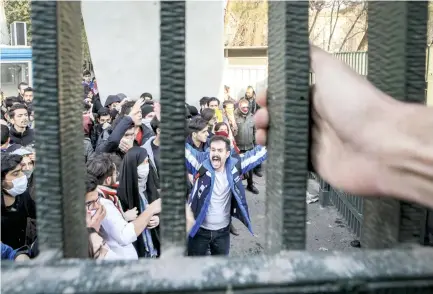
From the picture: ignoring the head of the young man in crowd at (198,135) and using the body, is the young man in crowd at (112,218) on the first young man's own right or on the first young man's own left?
on the first young man's own right

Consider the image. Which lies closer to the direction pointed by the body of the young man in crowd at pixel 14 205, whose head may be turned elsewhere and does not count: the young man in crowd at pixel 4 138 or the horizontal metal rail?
the horizontal metal rail

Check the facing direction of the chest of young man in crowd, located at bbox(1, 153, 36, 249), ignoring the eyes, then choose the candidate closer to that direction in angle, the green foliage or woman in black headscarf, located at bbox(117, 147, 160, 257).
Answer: the woman in black headscarf

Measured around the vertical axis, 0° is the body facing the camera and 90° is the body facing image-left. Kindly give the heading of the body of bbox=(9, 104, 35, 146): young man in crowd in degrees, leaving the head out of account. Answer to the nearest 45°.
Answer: approximately 315°

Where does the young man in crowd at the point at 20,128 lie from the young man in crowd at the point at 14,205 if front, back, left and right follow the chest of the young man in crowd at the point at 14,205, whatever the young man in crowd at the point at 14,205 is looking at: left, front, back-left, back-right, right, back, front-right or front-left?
back-left

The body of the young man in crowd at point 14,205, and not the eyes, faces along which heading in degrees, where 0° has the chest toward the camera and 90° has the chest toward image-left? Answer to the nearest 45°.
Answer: approximately 315°

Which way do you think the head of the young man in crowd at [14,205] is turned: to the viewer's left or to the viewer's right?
to the viewer's right

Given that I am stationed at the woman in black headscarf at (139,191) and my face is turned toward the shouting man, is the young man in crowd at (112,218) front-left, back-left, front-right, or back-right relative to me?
back-right

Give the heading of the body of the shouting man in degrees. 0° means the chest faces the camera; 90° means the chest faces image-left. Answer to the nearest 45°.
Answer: approximately 0°

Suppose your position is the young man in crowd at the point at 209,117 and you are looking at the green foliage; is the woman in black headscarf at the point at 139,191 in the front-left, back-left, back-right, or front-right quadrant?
back-left

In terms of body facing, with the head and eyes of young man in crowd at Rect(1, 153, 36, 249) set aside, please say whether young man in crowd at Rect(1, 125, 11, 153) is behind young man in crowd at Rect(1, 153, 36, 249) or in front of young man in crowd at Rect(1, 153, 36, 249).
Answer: behind
